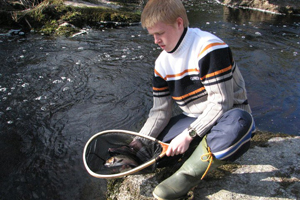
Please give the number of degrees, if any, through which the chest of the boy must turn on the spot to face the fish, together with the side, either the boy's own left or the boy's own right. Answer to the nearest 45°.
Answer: approximately 45° to the boy's own right

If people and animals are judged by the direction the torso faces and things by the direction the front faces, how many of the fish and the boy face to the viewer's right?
0

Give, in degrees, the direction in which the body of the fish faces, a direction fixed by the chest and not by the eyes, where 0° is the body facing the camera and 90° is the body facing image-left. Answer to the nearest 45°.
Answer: approximately 90°

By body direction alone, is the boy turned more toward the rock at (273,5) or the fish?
the fish

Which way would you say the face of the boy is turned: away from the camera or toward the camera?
toward the camera

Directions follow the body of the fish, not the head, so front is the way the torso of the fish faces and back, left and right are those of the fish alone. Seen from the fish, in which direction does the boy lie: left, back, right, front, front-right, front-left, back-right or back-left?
back

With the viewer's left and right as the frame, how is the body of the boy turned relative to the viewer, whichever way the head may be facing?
facing the viewer and to the left of the viewer

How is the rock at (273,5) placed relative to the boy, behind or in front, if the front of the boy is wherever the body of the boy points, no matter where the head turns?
behind
